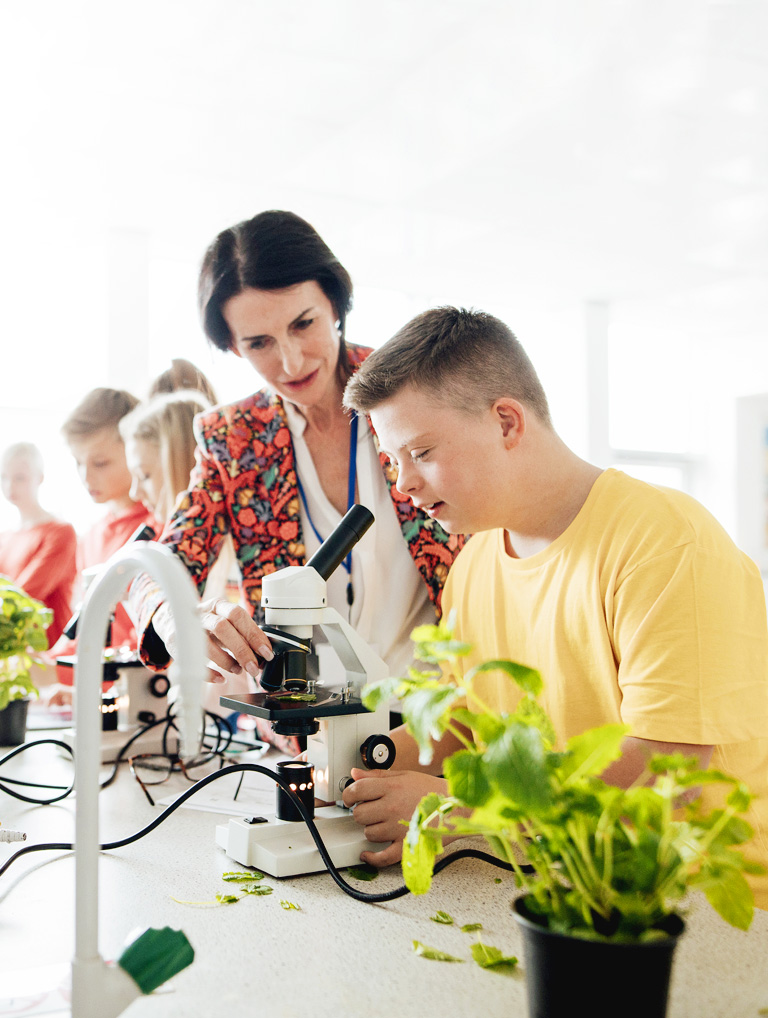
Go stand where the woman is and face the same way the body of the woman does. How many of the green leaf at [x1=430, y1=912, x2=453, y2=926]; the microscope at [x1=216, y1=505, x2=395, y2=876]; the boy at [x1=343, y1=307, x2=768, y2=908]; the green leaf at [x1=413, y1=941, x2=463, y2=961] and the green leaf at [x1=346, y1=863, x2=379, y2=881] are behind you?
0

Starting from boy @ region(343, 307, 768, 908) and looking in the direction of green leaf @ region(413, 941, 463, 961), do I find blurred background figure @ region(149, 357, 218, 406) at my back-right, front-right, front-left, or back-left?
back-right

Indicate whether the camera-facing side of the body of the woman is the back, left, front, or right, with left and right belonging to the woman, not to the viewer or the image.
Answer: front

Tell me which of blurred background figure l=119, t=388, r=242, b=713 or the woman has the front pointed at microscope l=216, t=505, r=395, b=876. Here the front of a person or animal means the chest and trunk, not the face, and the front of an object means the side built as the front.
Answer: the woman

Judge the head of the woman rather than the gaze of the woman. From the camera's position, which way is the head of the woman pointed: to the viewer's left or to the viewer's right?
to the viewer's right

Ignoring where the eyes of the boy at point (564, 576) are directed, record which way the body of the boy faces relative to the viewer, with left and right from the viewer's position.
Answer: facing the viewer and to the left of the viewer
